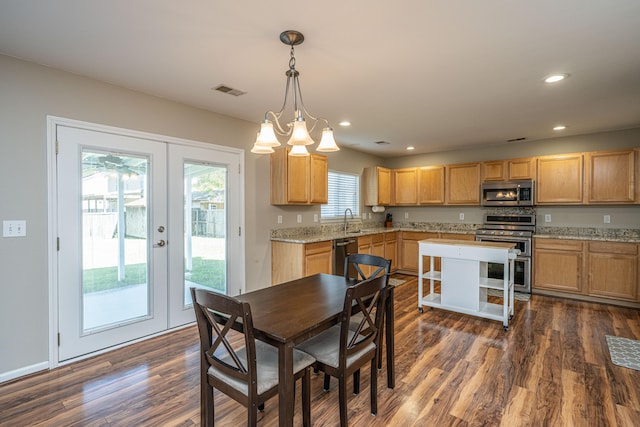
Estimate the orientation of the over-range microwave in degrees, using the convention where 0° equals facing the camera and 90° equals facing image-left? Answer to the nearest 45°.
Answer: approximately 0°

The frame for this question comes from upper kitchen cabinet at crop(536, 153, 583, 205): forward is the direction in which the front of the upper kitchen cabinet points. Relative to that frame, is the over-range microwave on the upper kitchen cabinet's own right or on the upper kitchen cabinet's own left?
on the upper kitchen cabinet's own right

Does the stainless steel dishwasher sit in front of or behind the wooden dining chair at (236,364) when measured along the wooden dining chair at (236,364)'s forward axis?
in front

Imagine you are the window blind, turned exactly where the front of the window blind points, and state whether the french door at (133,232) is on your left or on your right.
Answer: on your right

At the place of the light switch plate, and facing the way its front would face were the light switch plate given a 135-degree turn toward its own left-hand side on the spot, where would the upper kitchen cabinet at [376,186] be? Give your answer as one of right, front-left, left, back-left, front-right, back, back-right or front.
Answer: front-right

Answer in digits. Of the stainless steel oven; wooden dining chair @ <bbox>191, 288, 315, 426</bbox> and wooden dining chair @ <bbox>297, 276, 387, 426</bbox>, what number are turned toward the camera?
1

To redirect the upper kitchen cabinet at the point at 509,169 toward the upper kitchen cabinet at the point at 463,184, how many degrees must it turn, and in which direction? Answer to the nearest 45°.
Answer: approximately 90° to its right

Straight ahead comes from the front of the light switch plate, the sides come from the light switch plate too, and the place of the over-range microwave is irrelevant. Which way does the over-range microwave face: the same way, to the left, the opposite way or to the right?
to the right

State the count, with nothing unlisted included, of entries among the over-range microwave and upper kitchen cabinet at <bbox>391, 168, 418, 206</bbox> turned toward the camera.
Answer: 2

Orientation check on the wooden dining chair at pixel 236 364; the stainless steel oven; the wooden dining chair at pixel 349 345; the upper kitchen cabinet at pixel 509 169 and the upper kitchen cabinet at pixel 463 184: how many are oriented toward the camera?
3

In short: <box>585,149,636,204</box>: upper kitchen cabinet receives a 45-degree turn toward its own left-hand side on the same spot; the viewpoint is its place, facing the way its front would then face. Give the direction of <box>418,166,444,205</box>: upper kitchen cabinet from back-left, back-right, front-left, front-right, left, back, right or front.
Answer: back-right
